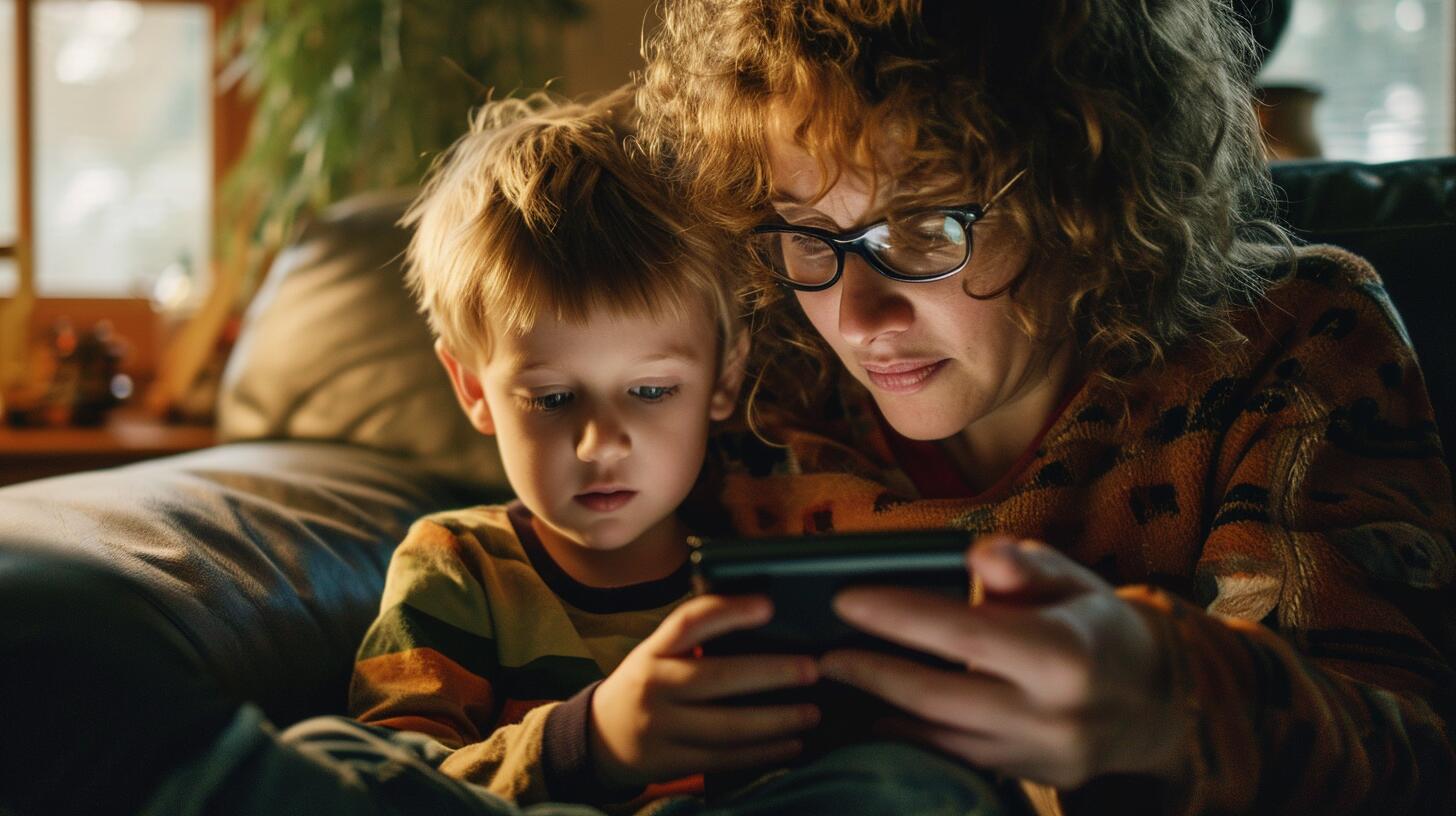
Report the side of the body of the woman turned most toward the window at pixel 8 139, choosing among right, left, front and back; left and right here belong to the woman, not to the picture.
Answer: right

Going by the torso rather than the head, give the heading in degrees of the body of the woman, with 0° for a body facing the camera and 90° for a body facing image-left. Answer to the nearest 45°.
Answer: approximately 45°

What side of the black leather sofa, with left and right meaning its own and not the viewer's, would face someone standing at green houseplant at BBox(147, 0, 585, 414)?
back

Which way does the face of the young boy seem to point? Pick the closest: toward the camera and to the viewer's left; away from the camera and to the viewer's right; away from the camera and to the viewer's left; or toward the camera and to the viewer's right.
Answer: toward the camera and to the viewer's right

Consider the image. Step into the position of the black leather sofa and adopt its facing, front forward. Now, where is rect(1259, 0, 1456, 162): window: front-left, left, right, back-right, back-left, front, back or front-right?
back-left

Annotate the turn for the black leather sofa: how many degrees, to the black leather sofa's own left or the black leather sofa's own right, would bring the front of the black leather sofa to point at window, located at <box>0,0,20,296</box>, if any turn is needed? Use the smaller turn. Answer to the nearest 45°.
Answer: approximately 135° to the black leather sofa's own right

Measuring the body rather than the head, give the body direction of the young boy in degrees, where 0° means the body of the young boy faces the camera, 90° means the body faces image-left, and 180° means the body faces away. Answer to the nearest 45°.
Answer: approximately 0°

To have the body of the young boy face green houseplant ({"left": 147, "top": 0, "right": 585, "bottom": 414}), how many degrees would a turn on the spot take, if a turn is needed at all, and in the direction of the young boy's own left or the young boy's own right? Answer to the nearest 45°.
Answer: approximately 180°
